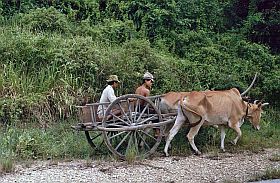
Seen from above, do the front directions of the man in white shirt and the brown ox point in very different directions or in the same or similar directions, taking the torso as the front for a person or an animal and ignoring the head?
same or similar directions

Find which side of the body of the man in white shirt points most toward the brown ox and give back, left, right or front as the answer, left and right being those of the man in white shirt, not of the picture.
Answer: front

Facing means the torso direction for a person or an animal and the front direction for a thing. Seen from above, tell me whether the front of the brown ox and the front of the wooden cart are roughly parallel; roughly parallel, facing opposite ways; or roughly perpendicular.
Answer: roughly parallel

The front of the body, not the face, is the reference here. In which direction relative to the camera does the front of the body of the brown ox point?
to the viewer's right

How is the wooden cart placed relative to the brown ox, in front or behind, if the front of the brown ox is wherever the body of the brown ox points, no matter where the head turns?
behind

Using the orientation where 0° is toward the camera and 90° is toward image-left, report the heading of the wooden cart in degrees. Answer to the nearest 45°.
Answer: approximately 270°

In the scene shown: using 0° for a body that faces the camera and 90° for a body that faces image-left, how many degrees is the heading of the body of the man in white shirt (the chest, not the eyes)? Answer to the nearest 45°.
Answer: approximately 270°

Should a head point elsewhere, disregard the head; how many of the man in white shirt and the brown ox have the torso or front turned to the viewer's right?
2

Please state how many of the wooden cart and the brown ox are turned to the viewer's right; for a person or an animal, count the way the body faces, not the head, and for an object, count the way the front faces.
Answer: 2
